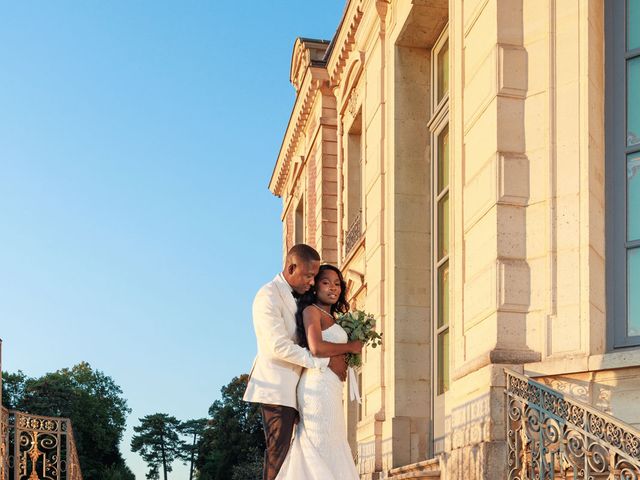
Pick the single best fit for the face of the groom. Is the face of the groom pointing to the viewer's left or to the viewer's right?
to the viewer's right

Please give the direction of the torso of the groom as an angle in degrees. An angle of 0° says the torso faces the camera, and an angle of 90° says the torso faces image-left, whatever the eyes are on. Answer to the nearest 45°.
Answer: approximately 270°

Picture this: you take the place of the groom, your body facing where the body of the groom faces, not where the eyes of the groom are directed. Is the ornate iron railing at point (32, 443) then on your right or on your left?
on your left

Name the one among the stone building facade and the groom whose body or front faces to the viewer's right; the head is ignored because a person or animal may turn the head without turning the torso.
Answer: the groom

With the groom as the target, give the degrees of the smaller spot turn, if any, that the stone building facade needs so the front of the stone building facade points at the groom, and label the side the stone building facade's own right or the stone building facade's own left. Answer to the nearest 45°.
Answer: approximately 45° to the stone building facade's own left

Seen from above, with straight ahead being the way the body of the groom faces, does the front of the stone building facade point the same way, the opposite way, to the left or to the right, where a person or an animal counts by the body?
the opposite way

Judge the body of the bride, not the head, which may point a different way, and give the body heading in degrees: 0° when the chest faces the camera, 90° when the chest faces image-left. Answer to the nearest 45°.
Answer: approximately 315°

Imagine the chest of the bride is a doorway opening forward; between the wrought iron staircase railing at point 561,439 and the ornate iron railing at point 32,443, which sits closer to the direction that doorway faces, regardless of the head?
the wrought iron staircase railing

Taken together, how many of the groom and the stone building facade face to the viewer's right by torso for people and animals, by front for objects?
1

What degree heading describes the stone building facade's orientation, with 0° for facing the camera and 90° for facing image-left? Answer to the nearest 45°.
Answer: approximately 90°
